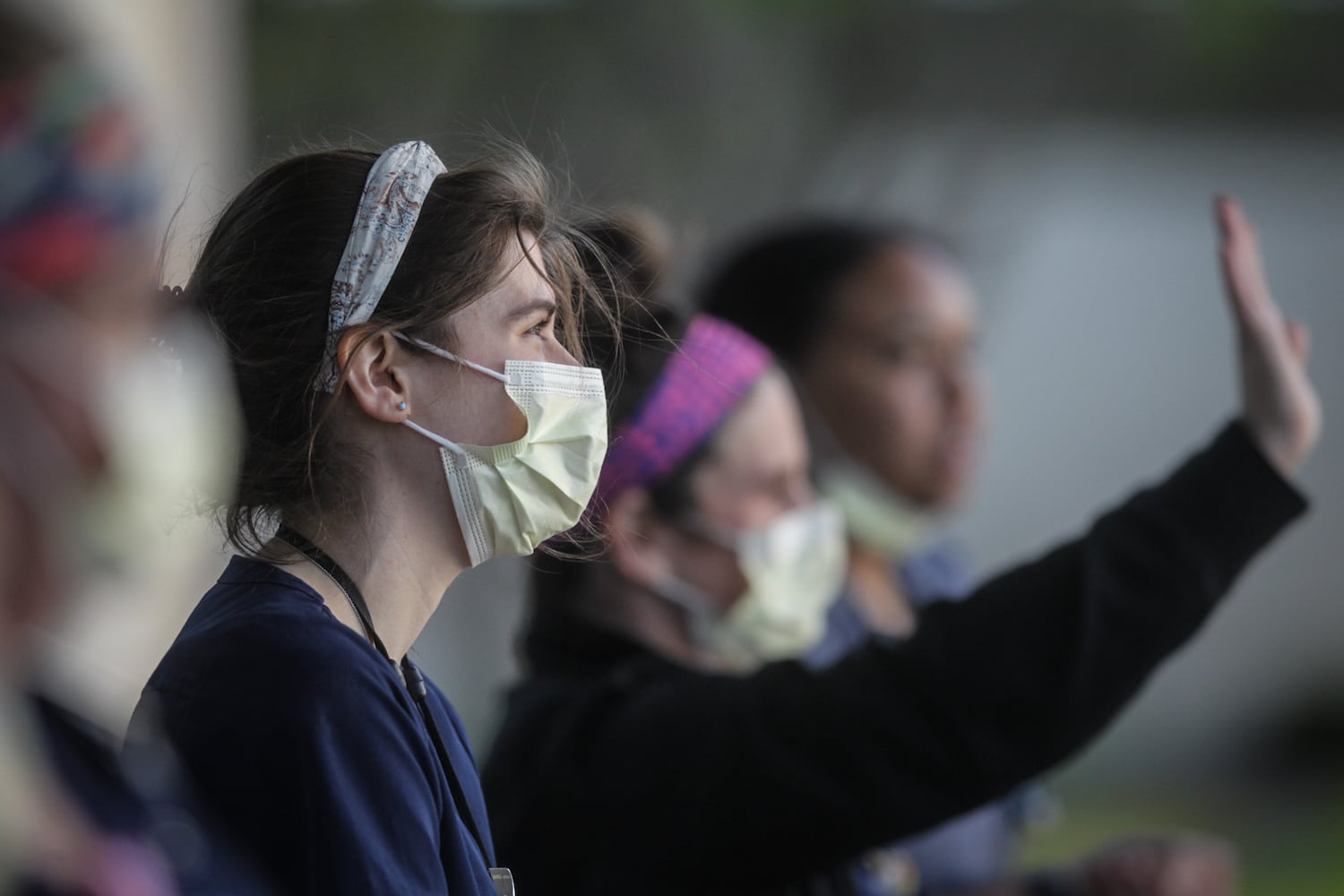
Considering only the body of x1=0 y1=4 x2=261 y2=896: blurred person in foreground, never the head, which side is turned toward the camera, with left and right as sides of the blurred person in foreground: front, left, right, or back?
right

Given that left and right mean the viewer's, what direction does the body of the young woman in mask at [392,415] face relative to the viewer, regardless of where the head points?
facing to the right of the viewer

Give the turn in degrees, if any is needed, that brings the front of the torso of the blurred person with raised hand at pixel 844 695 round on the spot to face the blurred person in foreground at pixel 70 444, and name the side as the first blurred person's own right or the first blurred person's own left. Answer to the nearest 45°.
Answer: approximately 90° to the first blurred person's own right

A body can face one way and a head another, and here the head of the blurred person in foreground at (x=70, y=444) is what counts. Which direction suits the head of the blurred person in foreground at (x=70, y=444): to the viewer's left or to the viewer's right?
to the viewer's right

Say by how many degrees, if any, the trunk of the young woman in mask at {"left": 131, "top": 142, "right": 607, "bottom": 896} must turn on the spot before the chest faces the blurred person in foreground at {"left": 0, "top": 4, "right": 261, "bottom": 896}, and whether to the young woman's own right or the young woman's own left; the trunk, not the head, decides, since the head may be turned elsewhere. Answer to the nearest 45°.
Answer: approximately 90° to the young woman's own right

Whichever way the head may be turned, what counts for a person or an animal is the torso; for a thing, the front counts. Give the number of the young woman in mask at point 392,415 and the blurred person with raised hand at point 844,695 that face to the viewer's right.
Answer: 2

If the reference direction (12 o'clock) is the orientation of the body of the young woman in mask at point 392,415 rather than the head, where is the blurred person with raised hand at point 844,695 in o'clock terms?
The blurred person with raised hand is roughly at 11 o'clock from the young woman in mask.

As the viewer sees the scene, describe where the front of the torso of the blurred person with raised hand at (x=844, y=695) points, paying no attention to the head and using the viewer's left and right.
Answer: facing to the right of the viewer

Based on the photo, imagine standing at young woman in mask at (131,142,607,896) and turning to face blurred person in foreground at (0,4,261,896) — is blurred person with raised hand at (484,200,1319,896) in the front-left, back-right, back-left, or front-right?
back-left
